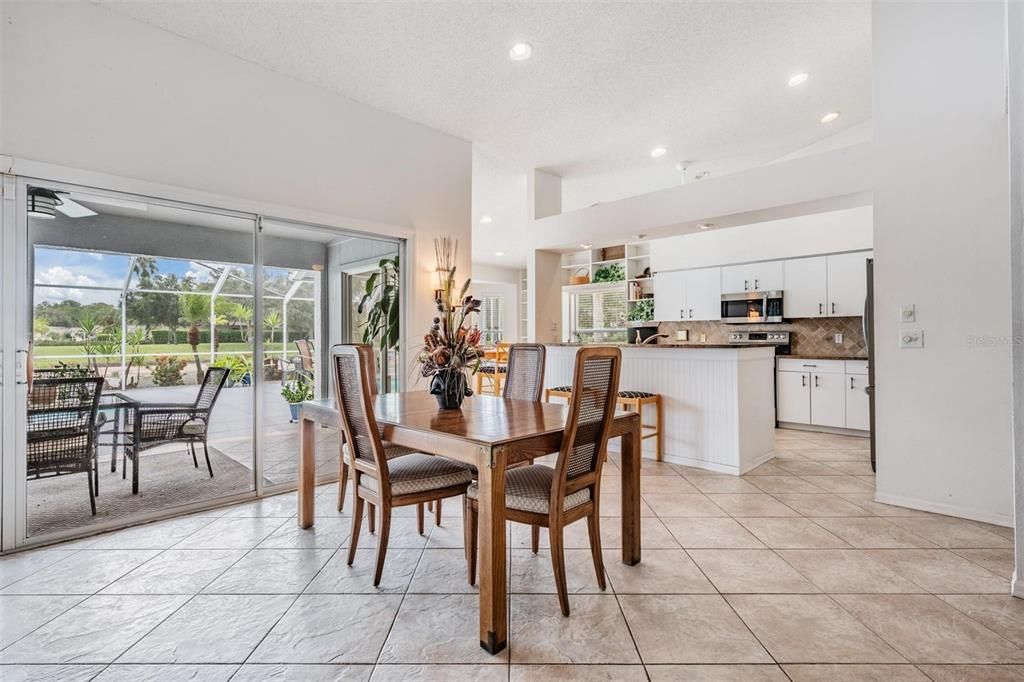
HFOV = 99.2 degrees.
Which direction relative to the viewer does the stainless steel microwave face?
toward the camera

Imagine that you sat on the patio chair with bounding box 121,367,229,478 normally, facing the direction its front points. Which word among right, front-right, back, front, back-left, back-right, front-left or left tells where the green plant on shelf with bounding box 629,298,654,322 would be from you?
back

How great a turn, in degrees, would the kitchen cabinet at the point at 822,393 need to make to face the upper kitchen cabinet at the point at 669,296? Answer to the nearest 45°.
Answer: approximately 90° to its right

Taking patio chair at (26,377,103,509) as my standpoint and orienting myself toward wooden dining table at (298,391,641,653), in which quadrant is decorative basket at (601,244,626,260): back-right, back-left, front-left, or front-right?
front-left

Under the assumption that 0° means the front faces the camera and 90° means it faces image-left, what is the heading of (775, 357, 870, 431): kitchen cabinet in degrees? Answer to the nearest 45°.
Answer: approximately 0°

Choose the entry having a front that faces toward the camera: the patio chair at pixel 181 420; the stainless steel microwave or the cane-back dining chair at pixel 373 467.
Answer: the stainless steel microwave

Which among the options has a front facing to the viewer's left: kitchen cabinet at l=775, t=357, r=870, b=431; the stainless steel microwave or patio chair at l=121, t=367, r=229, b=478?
the patio chair

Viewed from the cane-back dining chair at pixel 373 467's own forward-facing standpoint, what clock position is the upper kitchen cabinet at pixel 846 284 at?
The upper kitchen cabinet is roughly at 1 o'clock from the cane-back dining chair.

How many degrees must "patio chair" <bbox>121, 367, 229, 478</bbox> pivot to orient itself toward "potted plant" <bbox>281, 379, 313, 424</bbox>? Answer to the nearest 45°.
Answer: approximately 180°

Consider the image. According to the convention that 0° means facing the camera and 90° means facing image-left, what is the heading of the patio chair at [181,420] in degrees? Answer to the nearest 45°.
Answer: approximately 90°

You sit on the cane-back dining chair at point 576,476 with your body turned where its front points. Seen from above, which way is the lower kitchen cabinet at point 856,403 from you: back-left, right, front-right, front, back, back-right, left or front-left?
right
